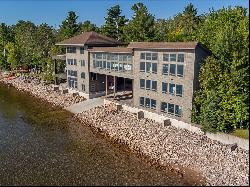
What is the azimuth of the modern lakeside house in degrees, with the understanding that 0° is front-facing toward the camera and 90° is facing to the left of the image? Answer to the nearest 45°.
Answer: approximately 45°
